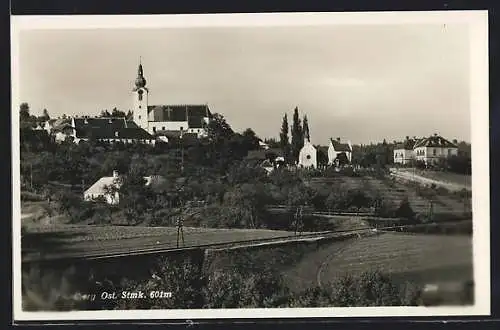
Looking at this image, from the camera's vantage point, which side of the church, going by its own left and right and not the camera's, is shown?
left
